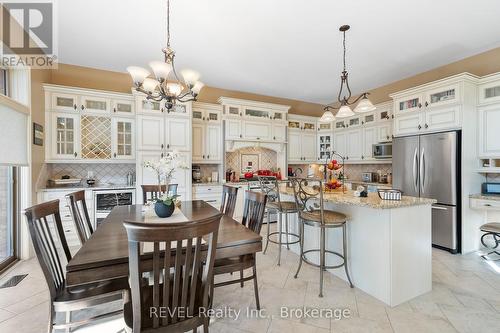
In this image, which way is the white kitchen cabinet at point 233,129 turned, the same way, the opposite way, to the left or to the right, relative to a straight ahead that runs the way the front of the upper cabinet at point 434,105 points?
to the left

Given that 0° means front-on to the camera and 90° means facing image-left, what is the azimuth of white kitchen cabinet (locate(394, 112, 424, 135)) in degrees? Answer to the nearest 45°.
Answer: approximately 45°

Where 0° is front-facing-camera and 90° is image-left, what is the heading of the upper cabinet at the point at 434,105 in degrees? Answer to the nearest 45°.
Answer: approximately 45°

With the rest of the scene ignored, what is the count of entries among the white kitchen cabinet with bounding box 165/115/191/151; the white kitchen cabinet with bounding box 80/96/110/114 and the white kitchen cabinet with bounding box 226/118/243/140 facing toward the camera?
3

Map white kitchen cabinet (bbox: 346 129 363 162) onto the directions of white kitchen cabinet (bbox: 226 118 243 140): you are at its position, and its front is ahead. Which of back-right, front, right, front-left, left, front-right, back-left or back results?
left

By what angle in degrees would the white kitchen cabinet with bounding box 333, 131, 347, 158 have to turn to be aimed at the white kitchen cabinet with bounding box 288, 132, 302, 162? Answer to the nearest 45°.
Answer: approximately 45° to its right

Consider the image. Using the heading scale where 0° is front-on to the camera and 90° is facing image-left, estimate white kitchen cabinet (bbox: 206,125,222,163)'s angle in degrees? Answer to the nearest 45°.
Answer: approximately 0°

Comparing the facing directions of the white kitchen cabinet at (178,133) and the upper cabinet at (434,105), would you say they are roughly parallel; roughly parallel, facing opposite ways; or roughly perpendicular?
roughly perpendicular

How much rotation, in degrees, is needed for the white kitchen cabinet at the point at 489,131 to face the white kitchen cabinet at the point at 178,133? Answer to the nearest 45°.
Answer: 0° — it already faces it

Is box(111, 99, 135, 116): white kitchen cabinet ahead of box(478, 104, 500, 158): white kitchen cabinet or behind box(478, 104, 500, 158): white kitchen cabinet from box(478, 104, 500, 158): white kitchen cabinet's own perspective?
ahead

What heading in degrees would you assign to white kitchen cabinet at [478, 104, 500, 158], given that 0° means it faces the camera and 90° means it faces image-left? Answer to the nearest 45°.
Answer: approximately 45°

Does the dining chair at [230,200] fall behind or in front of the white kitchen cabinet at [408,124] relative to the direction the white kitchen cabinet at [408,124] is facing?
in front
